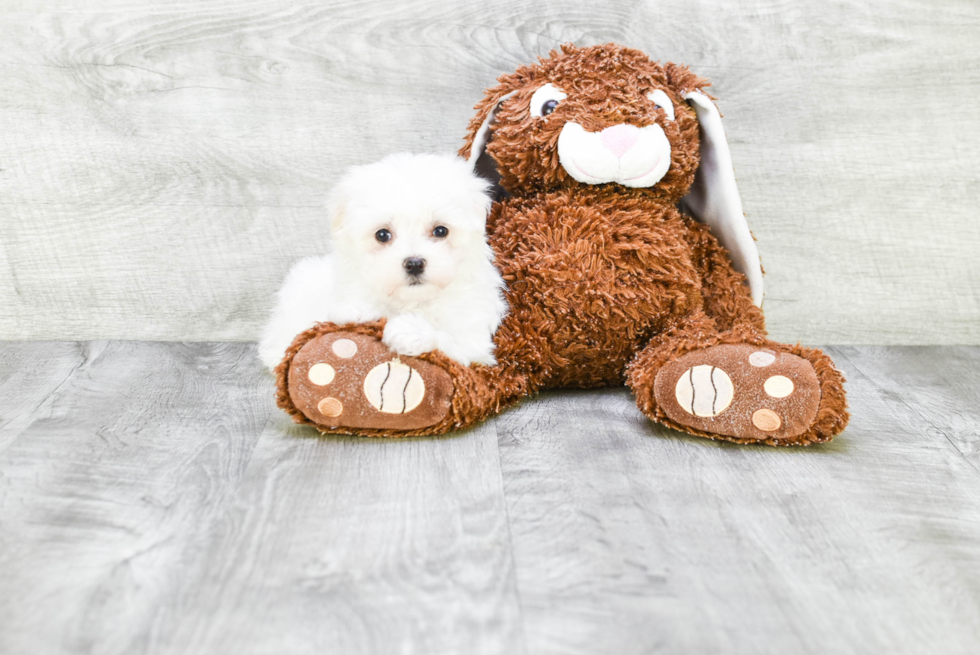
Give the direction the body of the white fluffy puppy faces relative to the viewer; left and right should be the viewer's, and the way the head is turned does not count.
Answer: facing the viewer and to the right of the viewer

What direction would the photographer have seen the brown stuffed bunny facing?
facing the viewer
